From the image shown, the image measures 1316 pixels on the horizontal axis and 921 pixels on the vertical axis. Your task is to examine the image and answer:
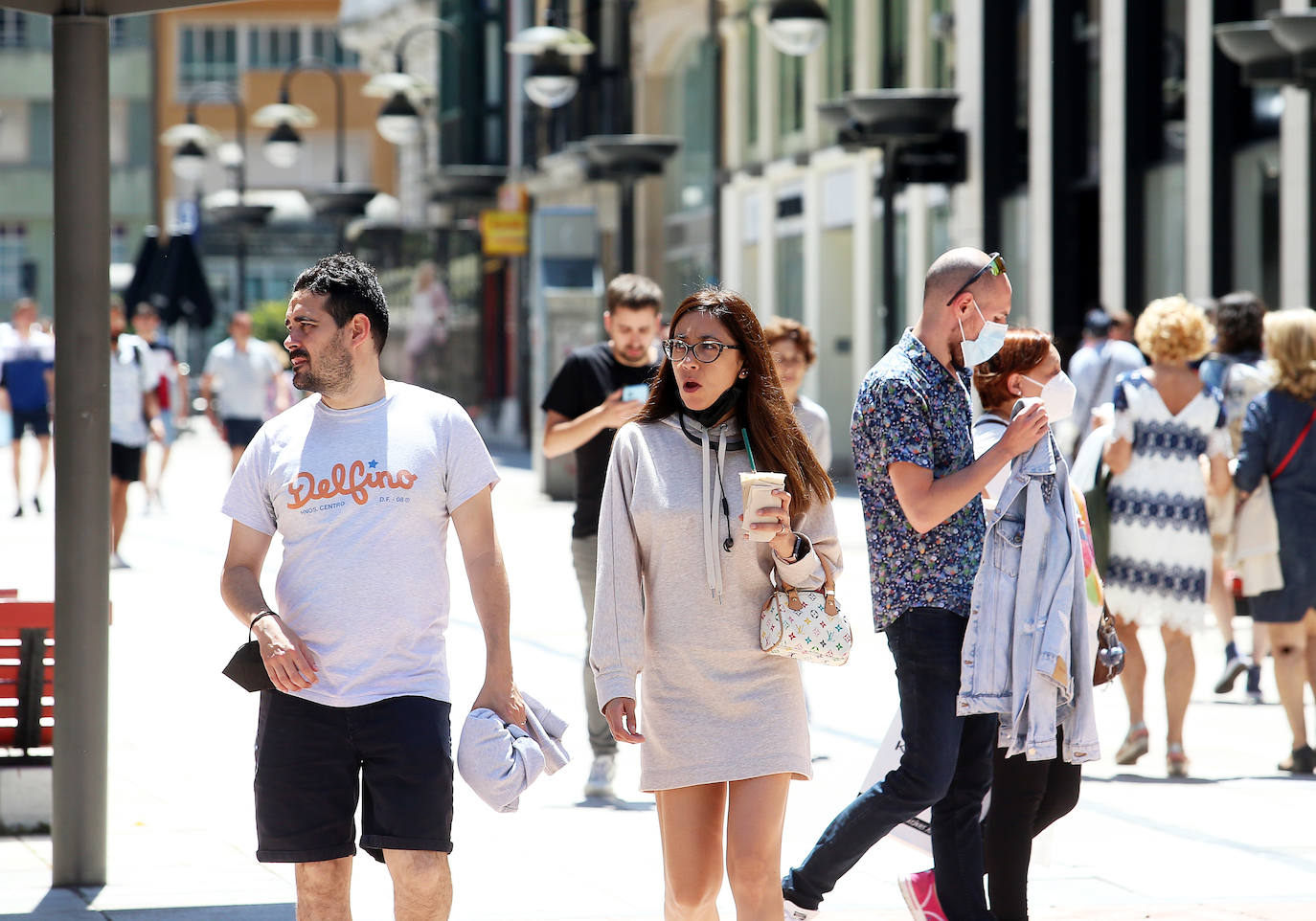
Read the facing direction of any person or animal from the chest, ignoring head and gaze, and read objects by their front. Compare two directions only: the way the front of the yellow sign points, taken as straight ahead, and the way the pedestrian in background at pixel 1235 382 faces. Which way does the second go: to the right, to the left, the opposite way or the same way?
the opposite way

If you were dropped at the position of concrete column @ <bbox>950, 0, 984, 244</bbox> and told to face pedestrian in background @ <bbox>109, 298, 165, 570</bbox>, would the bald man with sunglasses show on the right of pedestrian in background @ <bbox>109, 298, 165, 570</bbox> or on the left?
left
